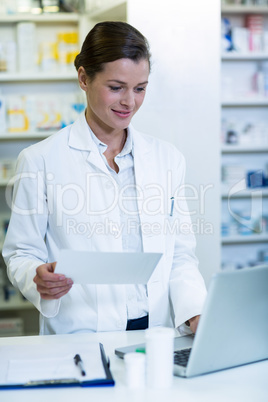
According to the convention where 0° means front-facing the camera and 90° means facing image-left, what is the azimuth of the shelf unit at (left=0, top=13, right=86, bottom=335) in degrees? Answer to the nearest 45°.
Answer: approximately 0°

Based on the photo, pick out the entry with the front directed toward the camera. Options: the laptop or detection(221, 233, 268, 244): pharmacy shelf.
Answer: the pharmacy shelf

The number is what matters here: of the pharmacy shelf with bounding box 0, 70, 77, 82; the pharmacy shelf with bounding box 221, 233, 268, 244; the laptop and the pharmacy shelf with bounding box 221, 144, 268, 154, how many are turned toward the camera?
3

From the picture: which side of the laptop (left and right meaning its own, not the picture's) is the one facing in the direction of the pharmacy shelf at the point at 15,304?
front

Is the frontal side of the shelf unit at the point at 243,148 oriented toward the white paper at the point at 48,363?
yes

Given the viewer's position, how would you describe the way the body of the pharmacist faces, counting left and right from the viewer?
facing the viewer and to the right of the viewer

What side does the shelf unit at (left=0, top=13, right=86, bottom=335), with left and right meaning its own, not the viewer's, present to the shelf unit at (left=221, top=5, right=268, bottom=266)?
left

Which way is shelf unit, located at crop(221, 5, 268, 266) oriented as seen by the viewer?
toward the camera

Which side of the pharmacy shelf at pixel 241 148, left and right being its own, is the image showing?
front
